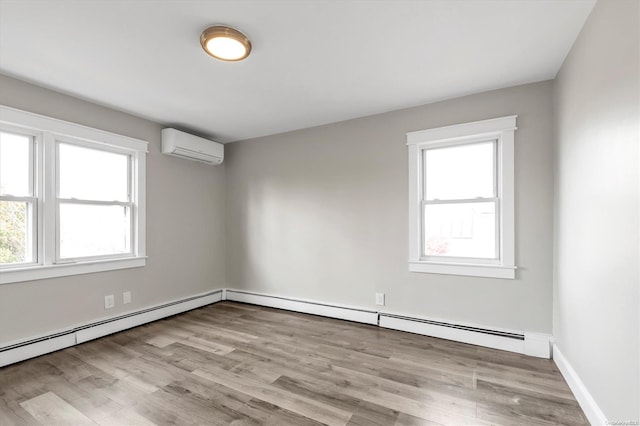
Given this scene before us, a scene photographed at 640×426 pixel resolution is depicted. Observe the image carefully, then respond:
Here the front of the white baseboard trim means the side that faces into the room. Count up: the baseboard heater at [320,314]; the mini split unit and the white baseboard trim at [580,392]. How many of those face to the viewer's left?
1

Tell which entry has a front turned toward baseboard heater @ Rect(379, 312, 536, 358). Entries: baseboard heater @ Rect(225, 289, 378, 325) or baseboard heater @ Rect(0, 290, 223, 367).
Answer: baseboard heater @ Rect(0, 290, 223, 367)

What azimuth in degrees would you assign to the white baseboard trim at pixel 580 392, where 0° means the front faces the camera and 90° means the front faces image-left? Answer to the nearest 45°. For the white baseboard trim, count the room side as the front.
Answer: approximately 90°

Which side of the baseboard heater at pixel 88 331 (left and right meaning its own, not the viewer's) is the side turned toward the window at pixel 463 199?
front

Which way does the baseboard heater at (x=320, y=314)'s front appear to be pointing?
toward the camera

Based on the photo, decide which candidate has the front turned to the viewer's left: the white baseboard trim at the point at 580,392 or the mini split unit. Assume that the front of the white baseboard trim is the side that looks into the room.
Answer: the white baseboard trim

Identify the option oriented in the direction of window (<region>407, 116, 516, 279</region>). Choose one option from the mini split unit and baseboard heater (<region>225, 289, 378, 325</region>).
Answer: the mini split unit

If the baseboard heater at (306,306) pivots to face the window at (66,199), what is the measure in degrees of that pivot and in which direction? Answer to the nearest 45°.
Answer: approximately 45° to its right

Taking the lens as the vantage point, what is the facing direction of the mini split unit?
facing the viewer and to the right of the viewer

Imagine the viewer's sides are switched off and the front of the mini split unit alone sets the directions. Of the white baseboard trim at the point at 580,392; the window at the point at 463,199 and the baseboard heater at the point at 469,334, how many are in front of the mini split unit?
3

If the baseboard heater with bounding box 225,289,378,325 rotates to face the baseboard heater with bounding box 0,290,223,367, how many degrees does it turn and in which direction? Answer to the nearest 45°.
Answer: approximately 45° to its right

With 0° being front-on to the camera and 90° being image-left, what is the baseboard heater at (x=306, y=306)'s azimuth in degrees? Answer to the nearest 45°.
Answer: approximately 45°
